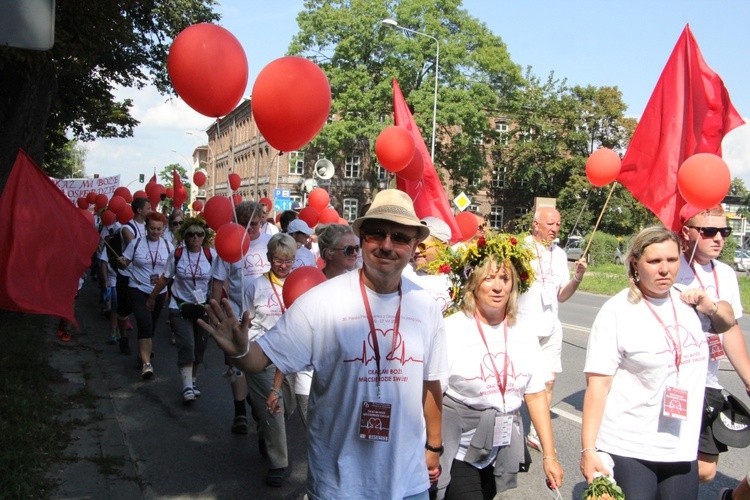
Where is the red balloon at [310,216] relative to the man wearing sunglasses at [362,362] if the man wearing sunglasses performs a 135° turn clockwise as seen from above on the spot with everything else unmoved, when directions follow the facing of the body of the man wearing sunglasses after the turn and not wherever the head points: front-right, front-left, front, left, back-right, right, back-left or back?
front-right

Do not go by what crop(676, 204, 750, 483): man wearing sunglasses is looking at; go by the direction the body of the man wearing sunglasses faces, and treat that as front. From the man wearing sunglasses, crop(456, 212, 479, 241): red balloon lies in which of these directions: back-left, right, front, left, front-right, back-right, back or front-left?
back

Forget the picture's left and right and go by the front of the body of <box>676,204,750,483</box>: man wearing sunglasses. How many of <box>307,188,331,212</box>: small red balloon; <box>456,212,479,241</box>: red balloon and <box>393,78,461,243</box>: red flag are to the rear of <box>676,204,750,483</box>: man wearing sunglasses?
3

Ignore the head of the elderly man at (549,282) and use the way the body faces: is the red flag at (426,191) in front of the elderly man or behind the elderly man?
behind
